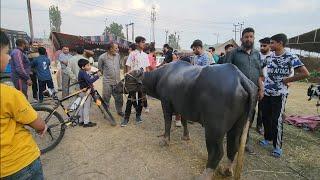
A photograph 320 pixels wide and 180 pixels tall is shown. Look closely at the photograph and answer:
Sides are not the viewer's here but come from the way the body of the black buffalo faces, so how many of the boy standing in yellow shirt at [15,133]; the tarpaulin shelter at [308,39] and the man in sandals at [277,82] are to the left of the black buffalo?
1

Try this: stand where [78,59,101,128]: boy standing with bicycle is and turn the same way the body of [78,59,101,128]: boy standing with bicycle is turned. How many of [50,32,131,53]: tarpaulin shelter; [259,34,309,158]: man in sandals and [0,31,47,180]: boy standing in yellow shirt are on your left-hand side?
1

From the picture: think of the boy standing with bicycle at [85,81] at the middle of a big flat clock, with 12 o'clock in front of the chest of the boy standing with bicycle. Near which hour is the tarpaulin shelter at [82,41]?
The tarpaulin shelter is roughly at 9 o'clock from the boy standing with bicycle.

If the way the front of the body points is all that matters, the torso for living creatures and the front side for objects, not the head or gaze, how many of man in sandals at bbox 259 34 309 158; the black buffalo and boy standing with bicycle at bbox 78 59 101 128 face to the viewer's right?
1

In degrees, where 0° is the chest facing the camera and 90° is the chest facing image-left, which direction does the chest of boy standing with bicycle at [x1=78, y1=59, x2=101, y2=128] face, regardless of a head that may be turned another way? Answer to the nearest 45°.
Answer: approximately 270°

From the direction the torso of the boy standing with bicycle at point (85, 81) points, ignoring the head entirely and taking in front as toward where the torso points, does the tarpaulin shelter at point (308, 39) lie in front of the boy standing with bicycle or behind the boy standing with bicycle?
in front

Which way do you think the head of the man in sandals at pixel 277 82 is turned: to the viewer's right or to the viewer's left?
to the viewer's left

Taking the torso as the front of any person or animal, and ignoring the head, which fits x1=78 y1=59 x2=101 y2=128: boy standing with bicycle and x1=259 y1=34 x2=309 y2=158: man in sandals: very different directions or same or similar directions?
very different directions

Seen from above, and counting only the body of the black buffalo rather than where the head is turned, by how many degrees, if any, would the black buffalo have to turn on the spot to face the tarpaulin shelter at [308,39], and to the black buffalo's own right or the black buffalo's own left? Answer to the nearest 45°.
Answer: approximately 90° to the black buffalo's own right

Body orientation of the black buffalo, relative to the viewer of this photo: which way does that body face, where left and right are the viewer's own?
facing away from the viewer and to the left of the viewer

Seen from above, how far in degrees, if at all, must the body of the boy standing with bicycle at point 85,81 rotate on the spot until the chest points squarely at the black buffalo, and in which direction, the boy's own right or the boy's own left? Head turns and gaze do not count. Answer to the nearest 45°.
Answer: approximately 45° to the boy's own right
